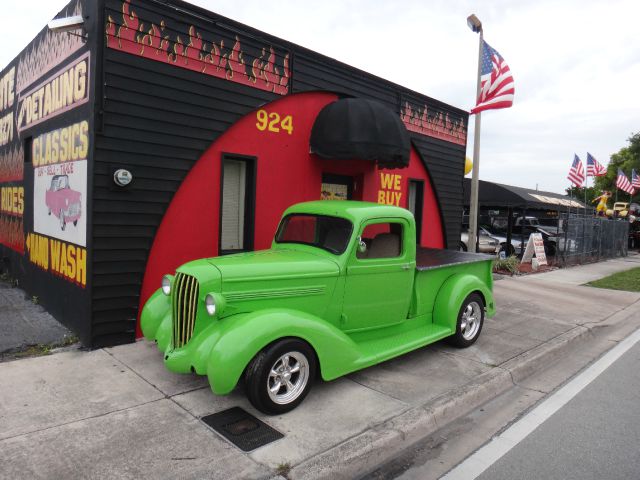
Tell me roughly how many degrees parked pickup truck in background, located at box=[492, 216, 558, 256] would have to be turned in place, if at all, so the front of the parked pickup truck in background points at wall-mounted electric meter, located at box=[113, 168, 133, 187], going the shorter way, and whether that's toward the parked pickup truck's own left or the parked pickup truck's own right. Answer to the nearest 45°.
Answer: approximately 45° to the parked pickup truck's own right

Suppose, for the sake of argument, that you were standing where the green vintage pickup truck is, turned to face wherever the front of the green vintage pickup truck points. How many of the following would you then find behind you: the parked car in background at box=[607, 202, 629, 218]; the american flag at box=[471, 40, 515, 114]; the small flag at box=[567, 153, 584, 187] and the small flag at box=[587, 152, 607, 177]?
4

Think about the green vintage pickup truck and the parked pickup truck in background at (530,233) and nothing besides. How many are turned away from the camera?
0

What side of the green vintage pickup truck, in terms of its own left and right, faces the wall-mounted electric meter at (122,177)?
right

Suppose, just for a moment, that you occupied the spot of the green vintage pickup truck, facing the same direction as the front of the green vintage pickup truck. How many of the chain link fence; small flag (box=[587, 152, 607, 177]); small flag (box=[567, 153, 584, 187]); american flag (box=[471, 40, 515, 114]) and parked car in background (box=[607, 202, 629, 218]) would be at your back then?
5

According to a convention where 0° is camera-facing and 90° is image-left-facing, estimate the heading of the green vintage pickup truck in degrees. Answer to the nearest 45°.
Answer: approximately 45°

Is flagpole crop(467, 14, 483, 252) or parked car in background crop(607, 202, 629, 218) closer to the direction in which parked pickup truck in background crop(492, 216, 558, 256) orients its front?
the flagpole

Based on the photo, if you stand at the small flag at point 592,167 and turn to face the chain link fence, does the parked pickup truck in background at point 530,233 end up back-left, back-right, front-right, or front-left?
front-right
